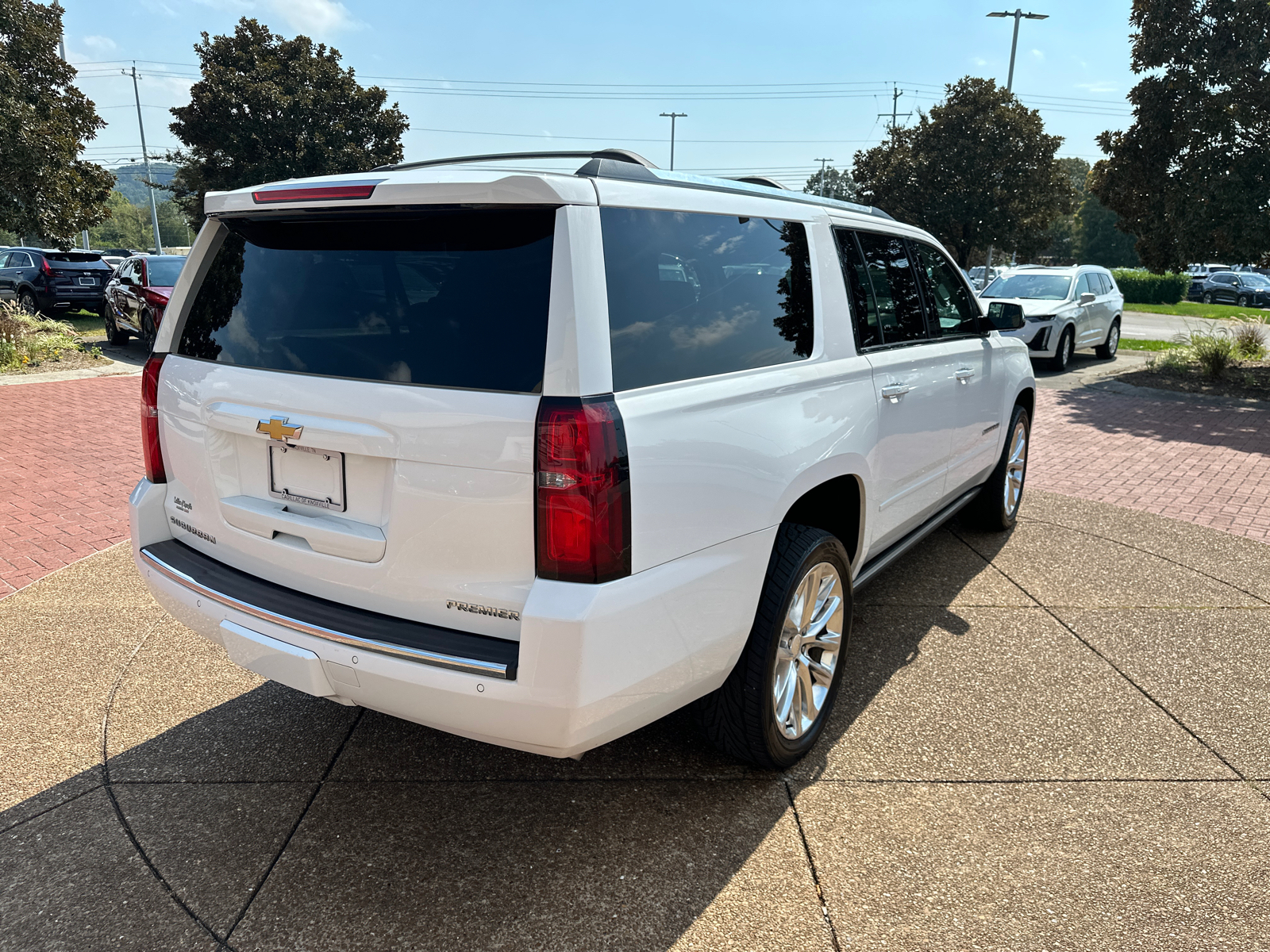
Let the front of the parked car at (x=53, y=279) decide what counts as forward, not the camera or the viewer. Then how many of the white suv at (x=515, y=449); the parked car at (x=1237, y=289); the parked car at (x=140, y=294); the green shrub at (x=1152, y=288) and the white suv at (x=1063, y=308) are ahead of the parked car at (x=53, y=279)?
0

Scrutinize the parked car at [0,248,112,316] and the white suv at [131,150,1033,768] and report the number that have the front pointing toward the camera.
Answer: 0

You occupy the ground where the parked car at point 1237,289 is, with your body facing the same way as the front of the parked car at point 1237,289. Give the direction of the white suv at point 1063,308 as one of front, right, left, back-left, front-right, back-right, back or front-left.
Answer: front-right

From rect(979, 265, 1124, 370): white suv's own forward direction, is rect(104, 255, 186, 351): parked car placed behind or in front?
in front

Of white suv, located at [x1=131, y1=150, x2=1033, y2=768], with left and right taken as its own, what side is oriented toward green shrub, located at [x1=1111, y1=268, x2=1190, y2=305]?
front

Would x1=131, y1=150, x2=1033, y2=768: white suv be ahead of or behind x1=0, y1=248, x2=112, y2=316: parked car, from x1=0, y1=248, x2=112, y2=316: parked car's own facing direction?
behind

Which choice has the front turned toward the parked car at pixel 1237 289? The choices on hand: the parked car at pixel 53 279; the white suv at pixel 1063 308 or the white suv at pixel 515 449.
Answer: the white suv at pixel 515 449

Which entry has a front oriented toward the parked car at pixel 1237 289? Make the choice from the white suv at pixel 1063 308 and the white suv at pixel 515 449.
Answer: the white suv at pixel 515 449

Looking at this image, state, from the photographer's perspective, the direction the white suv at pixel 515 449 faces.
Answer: facing away from the viewer and to the right of the viewer

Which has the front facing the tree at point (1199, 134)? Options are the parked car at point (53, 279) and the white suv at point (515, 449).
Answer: the white suv

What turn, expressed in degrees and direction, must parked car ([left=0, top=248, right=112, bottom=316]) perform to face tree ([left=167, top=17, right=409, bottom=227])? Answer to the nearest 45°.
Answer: approximately 90° to its right

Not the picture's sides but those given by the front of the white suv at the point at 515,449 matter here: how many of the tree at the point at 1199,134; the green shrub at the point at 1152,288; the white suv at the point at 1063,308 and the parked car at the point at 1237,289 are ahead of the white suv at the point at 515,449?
4

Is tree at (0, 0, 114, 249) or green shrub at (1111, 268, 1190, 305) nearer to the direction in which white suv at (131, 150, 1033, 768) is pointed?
the green shrub

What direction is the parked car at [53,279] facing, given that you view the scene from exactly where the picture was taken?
facing away from the viewer and to the left of the viewer

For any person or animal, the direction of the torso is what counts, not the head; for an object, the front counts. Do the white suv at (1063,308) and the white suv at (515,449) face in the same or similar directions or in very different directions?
very different directions

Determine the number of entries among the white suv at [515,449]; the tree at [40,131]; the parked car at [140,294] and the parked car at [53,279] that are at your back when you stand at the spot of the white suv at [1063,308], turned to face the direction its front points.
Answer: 0

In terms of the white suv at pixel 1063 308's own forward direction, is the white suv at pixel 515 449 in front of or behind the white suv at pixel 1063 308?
in front

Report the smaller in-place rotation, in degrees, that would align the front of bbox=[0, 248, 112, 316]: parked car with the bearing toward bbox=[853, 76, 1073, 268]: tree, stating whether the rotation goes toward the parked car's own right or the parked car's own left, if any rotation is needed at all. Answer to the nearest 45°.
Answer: approximately 135° to the parked car's own right
